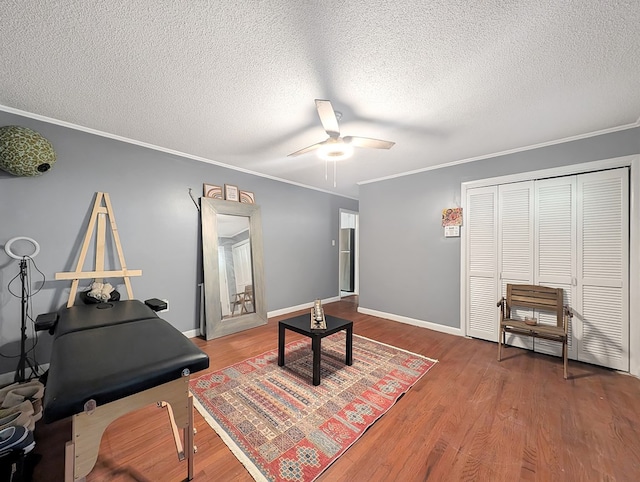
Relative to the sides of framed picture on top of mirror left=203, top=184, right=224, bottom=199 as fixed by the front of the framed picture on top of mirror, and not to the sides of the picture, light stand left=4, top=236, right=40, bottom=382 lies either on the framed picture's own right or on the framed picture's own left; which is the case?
on the framed picture's own right

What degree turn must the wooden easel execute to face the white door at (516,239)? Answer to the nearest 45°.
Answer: approximately 45° to its left

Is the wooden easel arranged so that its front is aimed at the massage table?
yes

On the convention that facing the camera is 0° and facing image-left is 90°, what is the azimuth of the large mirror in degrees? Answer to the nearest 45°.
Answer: approximately 315°

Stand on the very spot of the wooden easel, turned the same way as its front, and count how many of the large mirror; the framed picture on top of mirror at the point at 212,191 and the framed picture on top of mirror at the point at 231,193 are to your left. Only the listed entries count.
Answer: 3

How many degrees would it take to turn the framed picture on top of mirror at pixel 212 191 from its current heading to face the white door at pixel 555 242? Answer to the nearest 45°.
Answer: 0° — it already faces it

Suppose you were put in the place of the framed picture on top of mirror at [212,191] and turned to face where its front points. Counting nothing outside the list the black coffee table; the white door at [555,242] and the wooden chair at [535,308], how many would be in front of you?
3

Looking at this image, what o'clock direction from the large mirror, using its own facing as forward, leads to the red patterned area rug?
The red patterned area rug is roughly at 1 o'clock from the large mirror.

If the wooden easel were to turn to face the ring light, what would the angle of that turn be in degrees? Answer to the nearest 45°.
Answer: approximately 90° to its right

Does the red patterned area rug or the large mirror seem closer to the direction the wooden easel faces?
the red patterned area rug
